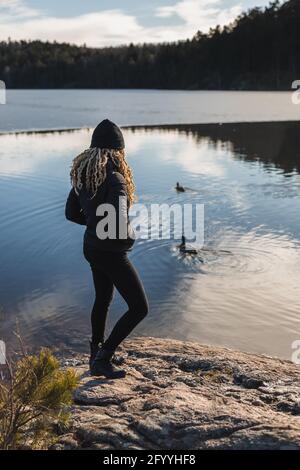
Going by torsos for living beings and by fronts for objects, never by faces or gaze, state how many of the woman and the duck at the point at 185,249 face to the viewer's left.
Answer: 1

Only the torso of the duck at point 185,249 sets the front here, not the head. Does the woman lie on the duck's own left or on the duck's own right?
on the duck's own left

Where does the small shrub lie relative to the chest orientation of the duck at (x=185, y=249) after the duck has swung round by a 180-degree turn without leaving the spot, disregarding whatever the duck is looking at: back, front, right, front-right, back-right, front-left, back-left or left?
right

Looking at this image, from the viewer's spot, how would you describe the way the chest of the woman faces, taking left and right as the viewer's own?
facing away from the viewer and to the right of the viewer

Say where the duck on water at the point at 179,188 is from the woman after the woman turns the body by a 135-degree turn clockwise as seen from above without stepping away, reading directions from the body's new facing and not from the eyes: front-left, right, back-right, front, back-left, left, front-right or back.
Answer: back

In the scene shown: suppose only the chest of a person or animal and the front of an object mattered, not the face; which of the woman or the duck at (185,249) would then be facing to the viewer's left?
the duck

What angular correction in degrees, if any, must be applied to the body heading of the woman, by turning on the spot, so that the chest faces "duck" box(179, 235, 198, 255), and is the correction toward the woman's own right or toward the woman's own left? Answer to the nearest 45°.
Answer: approximately 45° to the woman's own left

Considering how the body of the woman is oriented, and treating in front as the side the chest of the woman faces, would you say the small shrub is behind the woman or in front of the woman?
behind

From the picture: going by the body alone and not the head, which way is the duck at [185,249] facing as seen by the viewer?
to the viewer's left

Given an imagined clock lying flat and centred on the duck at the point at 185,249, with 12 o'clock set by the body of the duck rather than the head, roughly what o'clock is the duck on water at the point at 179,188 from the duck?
The duck on water is roughly at 3 o'clock from the duck.
